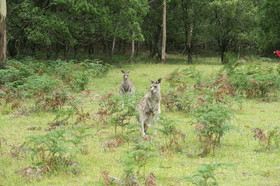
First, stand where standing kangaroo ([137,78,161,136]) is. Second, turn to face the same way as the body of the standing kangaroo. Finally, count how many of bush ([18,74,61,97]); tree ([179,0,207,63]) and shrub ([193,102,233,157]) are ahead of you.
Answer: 1

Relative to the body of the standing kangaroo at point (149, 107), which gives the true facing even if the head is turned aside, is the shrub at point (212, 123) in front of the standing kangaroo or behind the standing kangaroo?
in front

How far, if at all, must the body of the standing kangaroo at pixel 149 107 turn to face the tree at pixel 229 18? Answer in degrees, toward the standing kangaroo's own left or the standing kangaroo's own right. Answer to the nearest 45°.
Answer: approximately 135° to the standing kangaroo's own left

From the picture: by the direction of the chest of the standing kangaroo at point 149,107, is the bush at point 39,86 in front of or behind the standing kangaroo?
behind

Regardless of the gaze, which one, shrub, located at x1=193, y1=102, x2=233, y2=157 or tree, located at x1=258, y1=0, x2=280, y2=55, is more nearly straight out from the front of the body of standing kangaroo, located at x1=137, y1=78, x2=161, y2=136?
the shrub

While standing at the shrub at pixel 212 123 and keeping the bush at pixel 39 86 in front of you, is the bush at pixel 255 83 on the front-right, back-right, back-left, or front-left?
front-right

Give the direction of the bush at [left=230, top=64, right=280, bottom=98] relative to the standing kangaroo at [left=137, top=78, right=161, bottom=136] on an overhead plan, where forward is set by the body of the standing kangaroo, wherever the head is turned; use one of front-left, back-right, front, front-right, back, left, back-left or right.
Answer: left

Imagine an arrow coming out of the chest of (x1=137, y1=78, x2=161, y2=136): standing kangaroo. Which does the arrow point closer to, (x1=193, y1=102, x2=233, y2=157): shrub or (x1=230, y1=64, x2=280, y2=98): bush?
the shrub

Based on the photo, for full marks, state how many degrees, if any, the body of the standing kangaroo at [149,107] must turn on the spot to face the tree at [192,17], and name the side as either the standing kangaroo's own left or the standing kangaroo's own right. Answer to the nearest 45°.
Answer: approximately 135° to the standing kangaroo's own left

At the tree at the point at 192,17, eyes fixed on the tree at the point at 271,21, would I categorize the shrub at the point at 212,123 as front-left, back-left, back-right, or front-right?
front-right
